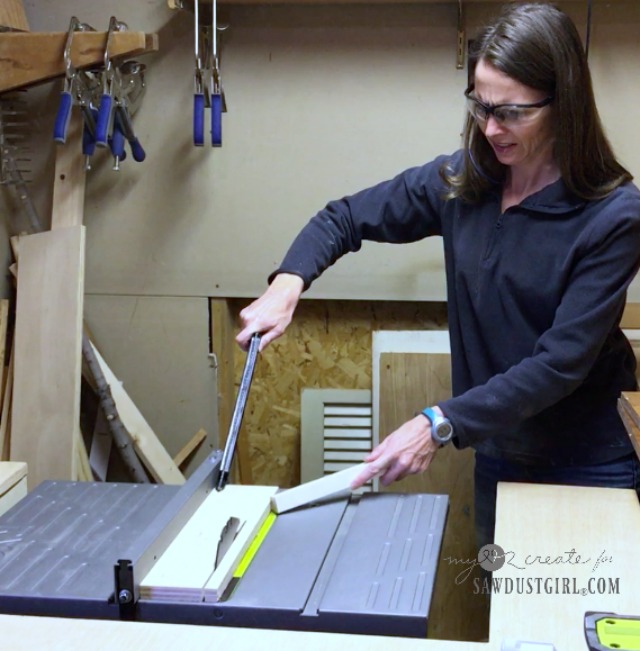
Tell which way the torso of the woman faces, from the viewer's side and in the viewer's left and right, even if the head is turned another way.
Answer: facing the viewer and to the left of the viewer

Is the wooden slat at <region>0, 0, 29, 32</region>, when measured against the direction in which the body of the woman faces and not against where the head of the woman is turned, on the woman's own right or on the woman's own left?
on the woman's own right

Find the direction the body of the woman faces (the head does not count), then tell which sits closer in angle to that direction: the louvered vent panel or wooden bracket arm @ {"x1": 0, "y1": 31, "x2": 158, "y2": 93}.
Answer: the wooden bracket arm

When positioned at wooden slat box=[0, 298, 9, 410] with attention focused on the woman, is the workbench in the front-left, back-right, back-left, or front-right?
front-right

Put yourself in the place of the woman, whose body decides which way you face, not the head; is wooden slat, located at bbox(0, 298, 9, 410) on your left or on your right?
on your right

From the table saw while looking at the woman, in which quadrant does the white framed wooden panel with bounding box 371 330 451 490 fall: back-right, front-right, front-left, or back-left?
front-left

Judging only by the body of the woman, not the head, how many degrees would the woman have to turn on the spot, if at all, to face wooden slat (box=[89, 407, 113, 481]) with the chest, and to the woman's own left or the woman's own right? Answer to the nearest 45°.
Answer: approximately 90° to the woman's own right

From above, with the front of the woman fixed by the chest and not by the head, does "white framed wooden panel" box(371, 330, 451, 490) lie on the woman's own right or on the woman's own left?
on the woman's own right

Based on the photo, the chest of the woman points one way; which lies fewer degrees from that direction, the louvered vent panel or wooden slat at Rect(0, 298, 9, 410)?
the wooden slat

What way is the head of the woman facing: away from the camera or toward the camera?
toward the camera

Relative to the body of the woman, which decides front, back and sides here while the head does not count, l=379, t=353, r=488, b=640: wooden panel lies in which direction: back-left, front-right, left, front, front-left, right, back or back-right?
back-right

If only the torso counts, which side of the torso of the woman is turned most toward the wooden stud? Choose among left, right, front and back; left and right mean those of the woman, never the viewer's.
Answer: right
